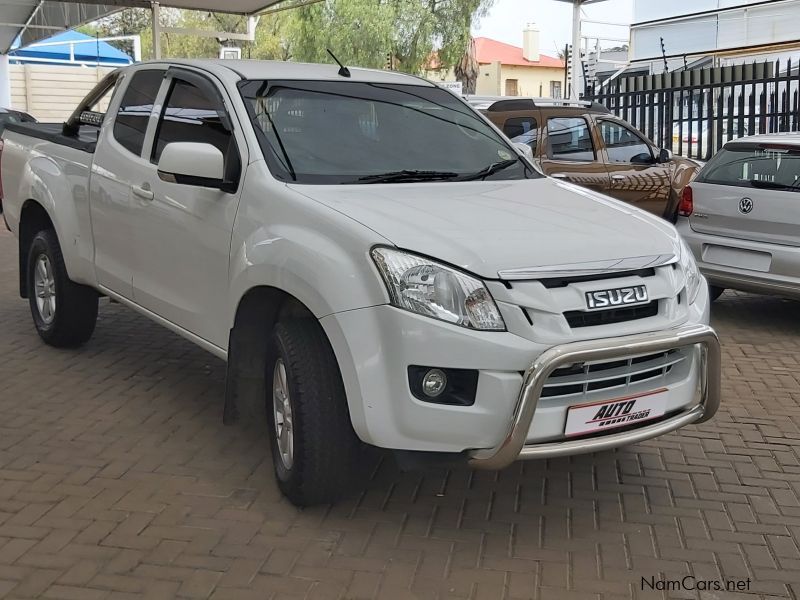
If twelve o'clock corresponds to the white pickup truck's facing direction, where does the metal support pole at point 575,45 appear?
The metal support pole is roughly at 8 o'clock from the white pickup truck.

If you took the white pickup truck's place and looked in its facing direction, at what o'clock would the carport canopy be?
The carport canopy is roughly at 7 o'clock from the white pickup truck.

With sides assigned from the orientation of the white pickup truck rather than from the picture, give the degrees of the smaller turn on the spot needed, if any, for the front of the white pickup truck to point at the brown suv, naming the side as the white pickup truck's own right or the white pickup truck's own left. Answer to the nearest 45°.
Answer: approximately 135° to the white pickup truck's own left

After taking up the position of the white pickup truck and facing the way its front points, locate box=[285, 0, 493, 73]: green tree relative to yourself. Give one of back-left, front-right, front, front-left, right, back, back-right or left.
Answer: back-left

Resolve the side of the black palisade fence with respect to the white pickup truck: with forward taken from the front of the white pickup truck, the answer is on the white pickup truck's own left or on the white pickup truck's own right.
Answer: on the white pickup truck's own left

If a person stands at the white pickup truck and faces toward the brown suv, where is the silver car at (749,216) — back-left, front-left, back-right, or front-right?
front-right

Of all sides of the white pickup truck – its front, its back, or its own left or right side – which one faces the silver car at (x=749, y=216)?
left

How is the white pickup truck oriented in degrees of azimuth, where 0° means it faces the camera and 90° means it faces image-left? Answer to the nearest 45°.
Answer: approximately 315°
